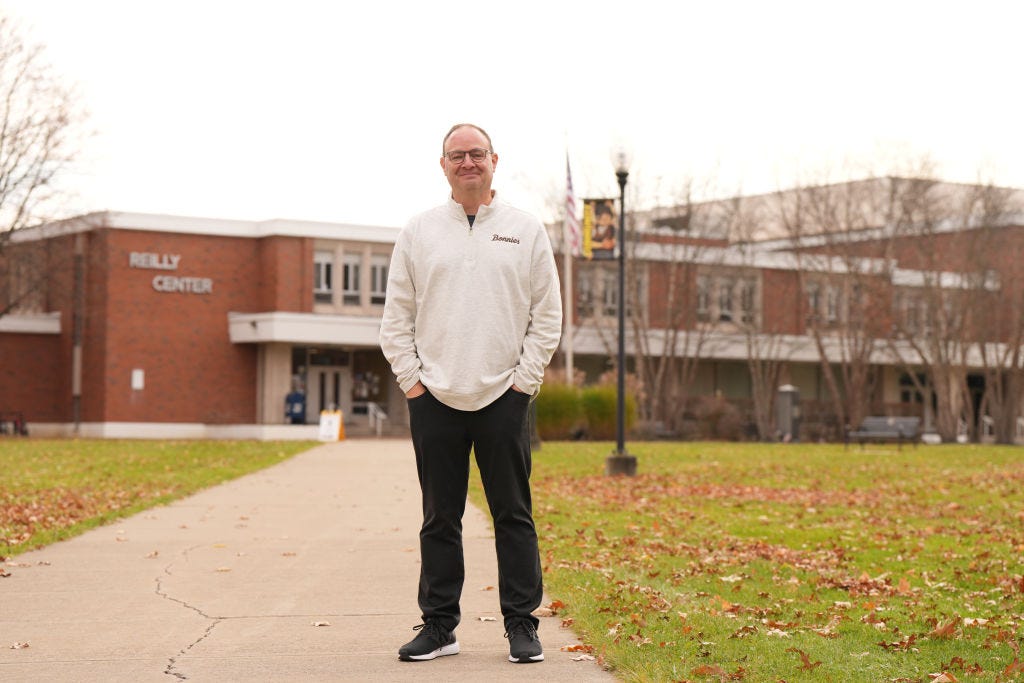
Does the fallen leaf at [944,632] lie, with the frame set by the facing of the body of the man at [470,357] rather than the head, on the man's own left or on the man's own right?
on the man's own left

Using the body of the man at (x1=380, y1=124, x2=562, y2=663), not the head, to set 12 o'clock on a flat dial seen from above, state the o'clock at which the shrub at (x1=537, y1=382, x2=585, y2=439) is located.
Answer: The shrub is roughly at 6 o'clock from the man.

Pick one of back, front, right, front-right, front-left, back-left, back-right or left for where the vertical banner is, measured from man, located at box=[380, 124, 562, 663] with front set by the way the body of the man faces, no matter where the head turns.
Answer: back

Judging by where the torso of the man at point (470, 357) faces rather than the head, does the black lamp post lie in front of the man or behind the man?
behind

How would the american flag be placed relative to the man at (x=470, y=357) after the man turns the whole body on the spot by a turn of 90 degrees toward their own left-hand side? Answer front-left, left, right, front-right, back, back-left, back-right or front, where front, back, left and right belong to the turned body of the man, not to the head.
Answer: left

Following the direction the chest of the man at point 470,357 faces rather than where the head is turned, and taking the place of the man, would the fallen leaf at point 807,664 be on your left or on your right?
on your left

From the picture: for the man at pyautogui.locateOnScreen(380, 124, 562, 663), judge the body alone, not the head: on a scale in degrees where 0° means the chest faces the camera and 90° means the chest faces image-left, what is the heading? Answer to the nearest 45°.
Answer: approximately 0°

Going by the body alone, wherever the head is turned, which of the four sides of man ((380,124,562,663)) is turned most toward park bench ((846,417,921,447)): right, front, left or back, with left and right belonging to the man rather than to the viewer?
back

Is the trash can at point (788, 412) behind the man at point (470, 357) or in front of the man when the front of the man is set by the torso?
behind
